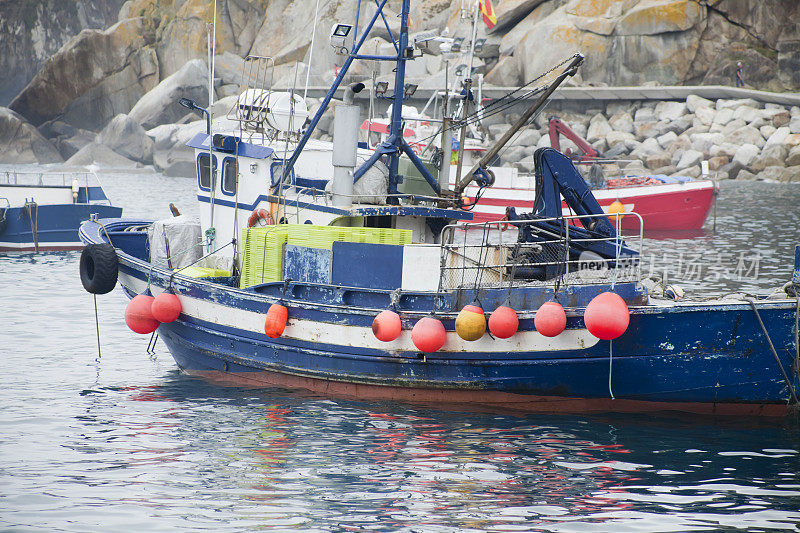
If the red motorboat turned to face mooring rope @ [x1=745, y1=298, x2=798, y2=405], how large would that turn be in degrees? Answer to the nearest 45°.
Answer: approximately 90° to its right

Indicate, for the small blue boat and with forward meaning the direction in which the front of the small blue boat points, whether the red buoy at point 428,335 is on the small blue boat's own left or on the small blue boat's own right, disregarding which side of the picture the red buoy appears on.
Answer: on the small blue boat's own right

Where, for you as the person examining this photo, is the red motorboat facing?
facing to the right of the viewer

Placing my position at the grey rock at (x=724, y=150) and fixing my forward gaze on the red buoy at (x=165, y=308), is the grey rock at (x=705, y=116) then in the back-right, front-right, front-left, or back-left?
back-right

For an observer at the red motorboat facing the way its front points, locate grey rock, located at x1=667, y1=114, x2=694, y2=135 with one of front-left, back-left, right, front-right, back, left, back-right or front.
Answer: left

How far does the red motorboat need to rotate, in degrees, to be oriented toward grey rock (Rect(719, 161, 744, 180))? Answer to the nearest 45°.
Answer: approximately 90° to its left

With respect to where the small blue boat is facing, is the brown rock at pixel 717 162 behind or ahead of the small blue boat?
ahead
